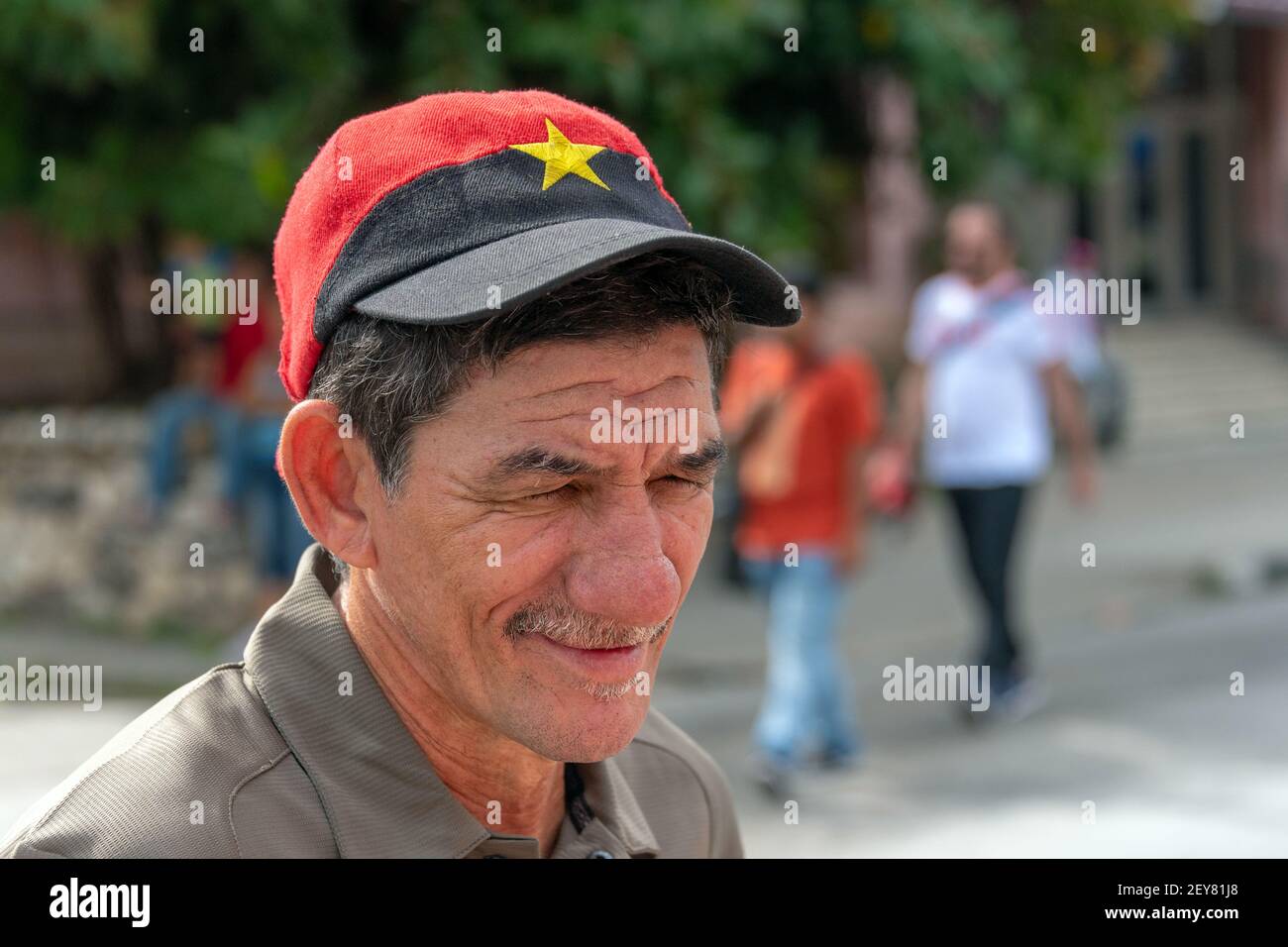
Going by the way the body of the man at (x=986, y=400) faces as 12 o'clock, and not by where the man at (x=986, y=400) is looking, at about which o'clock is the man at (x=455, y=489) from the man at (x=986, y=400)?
the man at (x=455, y=489) is roughly at 12 o'clock from the man at (x=986, y=400).

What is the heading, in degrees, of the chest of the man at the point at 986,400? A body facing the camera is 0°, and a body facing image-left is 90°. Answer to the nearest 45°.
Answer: approximately 0°

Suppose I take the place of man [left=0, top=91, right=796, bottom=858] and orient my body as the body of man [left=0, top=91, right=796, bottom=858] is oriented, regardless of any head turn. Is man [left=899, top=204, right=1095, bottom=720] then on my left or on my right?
on my left

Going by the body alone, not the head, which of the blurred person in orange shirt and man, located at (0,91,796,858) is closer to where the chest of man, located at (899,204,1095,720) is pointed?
the man

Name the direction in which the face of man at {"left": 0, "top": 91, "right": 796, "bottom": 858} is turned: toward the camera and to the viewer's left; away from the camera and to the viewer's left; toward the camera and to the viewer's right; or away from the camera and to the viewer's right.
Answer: toward the camera and to the viewer's right

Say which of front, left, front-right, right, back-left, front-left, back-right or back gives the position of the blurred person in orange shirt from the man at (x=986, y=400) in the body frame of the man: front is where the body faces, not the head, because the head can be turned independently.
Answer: front-right

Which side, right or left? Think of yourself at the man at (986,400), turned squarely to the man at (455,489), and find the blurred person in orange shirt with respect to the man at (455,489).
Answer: right
